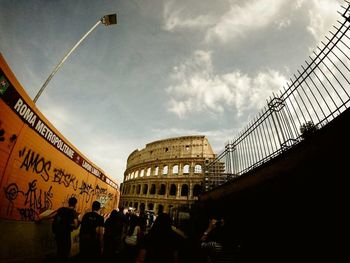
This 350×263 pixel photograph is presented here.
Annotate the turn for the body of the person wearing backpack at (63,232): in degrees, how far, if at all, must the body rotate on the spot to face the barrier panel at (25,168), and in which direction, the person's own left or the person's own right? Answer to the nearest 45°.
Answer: approximately 90° to the person's own left

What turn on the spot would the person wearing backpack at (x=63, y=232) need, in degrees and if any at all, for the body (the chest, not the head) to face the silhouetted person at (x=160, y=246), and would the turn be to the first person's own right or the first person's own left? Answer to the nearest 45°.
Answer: approximately 90° to the first person's own right

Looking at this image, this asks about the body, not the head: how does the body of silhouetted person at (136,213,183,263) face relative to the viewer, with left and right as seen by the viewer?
facing away from the viewer

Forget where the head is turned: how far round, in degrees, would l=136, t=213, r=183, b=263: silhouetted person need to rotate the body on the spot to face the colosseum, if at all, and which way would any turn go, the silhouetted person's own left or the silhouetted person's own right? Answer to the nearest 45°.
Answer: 0° — they already face it

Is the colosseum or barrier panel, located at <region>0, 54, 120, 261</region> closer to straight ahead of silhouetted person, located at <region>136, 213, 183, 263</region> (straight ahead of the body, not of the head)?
the colosseum

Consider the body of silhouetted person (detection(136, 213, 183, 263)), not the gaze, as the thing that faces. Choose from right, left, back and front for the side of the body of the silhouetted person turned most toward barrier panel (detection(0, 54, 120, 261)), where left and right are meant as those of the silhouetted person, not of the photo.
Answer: left

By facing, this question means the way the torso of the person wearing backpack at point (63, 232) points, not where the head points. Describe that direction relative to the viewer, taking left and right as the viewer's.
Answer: facing away from the viewer and to the right of the viewer

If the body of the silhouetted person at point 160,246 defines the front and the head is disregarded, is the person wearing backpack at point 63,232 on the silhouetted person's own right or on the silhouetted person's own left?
on the silhouetted person's own left

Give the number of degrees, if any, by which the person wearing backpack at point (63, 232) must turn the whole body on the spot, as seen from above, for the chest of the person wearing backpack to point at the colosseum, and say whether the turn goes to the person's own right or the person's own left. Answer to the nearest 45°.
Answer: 0° — they already face it
